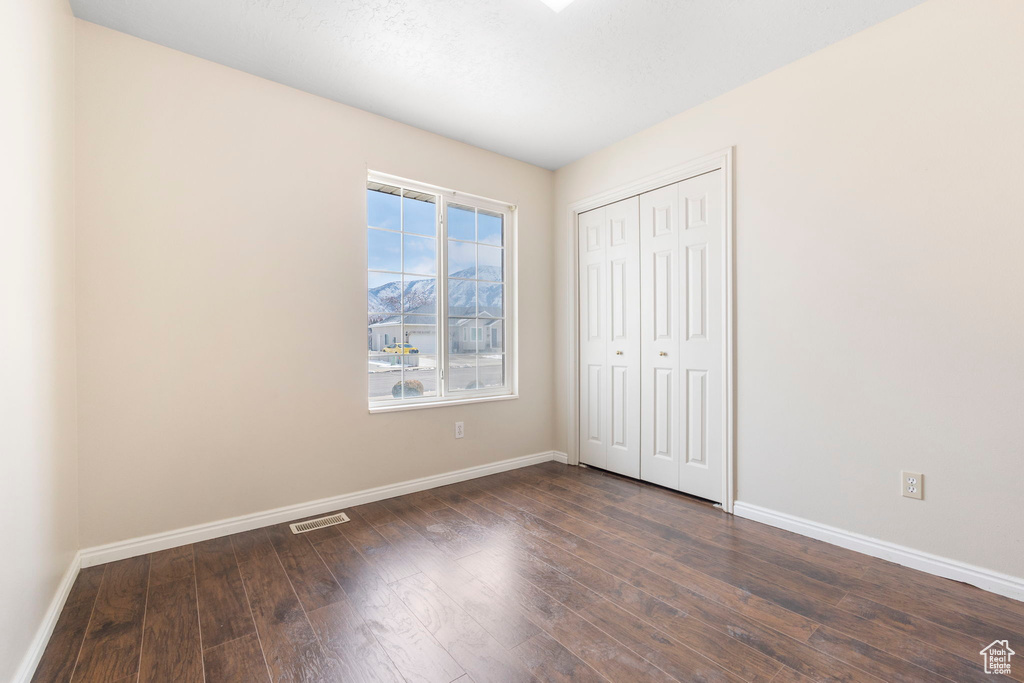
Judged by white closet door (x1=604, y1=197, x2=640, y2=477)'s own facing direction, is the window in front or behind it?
in front

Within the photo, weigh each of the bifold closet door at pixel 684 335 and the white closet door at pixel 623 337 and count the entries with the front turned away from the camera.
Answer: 0

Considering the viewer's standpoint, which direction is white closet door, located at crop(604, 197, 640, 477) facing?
facing the viewer and to the left of the viewer

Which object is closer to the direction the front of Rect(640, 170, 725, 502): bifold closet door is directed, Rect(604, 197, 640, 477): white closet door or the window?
the window

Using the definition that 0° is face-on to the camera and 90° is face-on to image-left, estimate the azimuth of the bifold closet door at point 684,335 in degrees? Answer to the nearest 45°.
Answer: approximately 45°

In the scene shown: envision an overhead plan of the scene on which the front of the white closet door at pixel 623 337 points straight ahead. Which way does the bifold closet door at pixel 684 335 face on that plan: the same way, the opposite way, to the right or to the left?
the same way

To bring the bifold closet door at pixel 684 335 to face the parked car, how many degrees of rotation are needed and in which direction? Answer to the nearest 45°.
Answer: approximately 45° to its right

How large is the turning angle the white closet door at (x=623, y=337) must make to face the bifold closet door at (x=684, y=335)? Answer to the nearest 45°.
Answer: approximately 90° to its left

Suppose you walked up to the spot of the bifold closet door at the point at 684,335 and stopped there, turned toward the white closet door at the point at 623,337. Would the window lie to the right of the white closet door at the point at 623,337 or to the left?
left

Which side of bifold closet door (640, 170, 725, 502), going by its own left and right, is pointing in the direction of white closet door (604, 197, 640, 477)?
right

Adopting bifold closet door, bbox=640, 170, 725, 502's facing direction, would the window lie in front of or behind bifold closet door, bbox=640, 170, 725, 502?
in front
